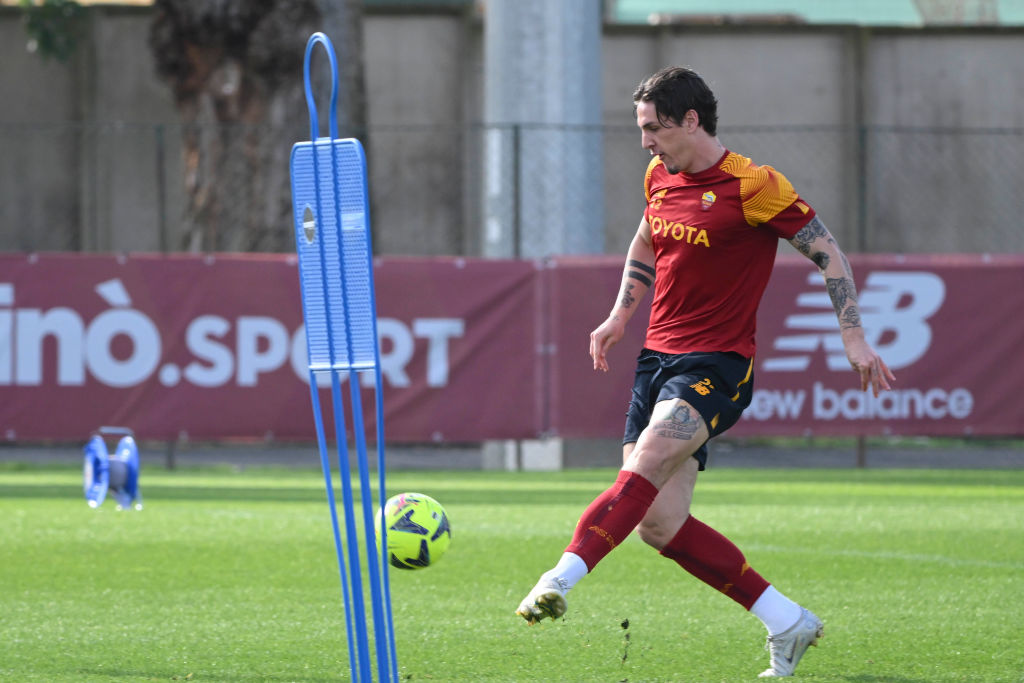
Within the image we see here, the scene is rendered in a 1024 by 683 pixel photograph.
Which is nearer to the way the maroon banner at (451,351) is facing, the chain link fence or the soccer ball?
the soccer ball

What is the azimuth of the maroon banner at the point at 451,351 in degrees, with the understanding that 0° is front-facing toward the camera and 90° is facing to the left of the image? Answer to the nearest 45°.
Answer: approximately 0°

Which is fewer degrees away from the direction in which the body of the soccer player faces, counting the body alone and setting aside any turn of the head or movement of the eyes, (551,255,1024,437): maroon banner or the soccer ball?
the soccer ball

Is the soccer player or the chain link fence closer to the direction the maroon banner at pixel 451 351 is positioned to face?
the soccer player

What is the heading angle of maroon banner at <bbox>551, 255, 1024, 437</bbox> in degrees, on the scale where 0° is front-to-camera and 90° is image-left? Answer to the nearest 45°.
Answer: approximately 0°

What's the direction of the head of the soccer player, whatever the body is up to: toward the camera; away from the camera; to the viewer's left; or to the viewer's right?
to the viewer's left

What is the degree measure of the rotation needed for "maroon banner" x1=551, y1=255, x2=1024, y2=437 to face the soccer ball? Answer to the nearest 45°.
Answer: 0° — it already faces it

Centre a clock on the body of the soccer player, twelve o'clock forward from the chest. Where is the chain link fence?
The chain link fence is roughly at 4 o'clock from the soccer player.

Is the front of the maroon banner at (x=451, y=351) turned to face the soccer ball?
yes
